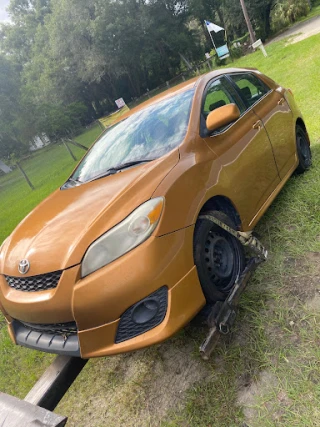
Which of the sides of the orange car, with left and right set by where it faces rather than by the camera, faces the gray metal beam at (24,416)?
front

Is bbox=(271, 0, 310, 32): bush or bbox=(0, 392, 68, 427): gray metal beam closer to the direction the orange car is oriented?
the gray metal beam

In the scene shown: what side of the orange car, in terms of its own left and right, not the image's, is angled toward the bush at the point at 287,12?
back

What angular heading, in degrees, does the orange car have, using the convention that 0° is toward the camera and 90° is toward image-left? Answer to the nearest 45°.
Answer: approximately 45°

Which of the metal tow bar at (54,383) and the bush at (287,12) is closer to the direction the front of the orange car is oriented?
the metal tow bar
